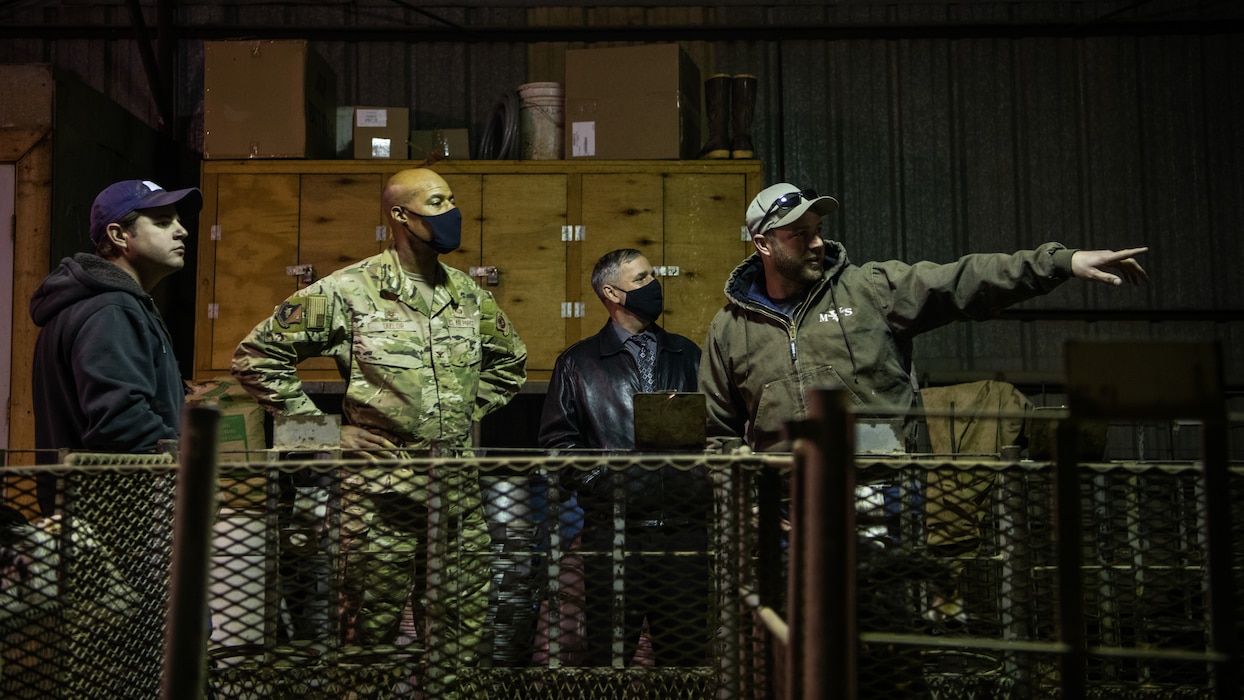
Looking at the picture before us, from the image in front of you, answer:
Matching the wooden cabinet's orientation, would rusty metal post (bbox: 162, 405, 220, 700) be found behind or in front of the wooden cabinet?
in front

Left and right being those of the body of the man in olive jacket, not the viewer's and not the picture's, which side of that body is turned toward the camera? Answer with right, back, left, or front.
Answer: front

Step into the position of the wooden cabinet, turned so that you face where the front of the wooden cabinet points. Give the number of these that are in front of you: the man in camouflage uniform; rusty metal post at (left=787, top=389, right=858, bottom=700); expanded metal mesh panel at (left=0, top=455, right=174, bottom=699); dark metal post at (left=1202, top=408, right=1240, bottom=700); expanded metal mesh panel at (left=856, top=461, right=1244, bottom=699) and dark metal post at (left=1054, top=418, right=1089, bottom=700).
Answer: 6

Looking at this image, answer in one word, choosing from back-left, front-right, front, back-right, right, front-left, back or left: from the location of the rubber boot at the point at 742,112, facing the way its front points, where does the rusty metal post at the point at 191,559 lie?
front

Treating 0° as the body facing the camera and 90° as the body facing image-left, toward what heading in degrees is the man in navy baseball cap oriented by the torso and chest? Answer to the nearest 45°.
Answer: approximately 270°

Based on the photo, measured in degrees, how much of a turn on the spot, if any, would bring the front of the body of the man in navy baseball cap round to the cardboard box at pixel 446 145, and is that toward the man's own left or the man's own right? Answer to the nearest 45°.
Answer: approximately 45° to the man's own left

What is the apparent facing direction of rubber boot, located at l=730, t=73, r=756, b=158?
toward the camera

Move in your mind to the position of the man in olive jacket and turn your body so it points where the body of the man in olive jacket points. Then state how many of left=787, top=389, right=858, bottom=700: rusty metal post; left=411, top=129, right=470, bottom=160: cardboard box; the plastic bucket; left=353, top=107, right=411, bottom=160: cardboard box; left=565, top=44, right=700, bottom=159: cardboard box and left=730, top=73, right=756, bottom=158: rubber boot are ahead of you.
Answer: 1

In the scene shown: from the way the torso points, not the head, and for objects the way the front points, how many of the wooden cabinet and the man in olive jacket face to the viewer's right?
0

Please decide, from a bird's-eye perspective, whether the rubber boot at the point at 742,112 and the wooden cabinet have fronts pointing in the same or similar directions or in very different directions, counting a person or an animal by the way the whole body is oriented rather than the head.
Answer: same or similar directions

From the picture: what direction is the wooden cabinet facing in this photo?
toward the camera

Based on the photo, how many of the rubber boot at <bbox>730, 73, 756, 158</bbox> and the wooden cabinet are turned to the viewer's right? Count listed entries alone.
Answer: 0

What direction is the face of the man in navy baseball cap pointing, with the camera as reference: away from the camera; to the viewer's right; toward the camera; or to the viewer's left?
to the viewer's right

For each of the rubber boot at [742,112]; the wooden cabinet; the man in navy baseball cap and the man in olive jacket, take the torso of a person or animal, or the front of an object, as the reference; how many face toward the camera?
3

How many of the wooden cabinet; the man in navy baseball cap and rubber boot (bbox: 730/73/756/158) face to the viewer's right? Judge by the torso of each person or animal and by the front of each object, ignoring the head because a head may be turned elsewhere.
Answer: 1
